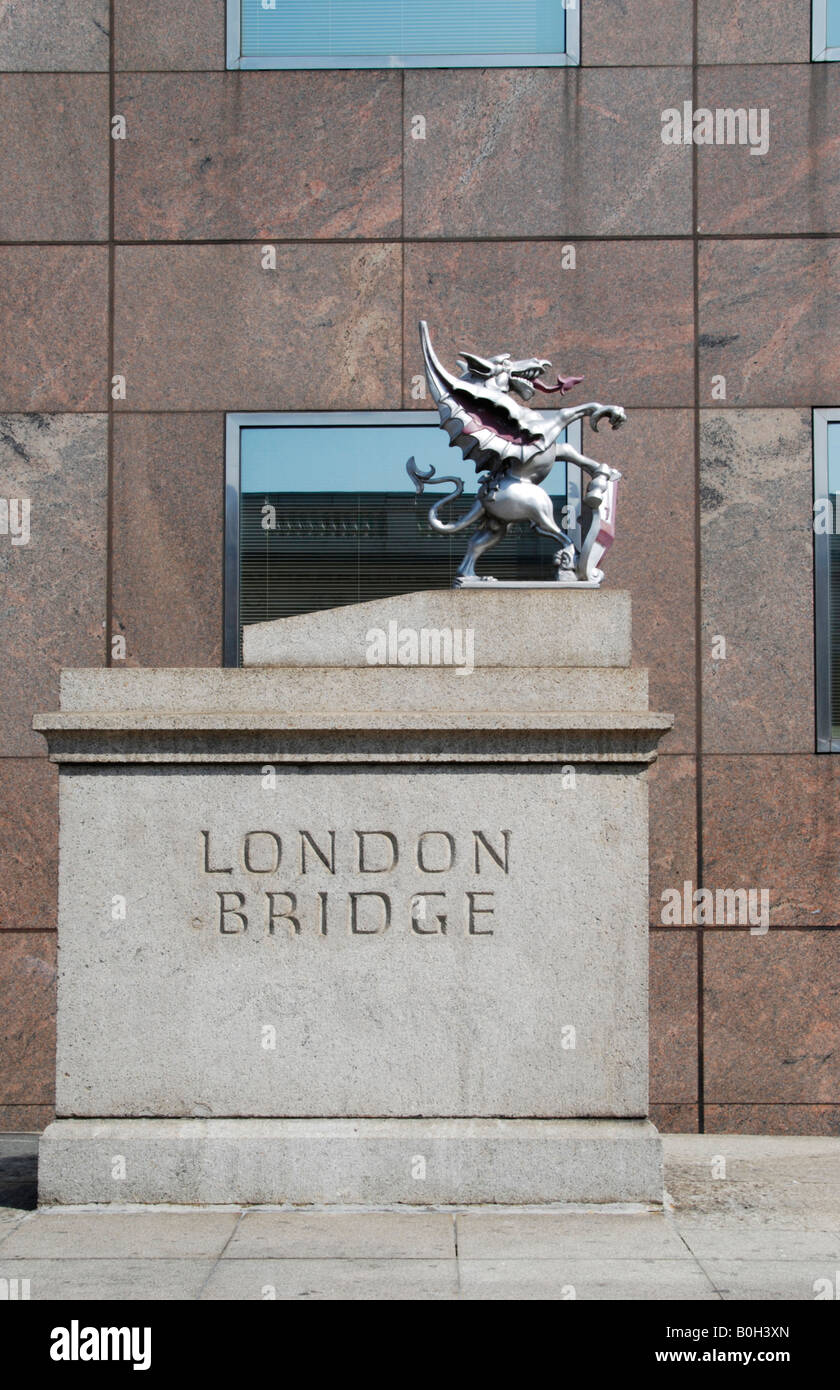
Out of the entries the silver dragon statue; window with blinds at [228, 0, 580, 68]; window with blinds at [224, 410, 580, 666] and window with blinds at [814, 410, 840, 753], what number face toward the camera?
3

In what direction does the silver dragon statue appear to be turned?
to the viewer's right

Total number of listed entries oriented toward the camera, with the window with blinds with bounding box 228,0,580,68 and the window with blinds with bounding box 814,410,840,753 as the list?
2

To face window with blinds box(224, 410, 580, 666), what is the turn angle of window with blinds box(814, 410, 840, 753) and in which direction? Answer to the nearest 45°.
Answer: approximately 90° to its right

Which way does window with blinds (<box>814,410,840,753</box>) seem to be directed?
toward the camera

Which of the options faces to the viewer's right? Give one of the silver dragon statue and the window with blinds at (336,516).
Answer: the silver dragon statue

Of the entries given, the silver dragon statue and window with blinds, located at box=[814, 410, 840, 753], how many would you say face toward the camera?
1

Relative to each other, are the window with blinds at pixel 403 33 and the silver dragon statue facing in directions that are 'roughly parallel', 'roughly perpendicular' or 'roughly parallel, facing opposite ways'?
roughly perpendicular

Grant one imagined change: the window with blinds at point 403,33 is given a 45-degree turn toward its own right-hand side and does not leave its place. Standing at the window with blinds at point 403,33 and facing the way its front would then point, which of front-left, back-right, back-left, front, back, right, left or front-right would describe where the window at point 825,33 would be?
back-left

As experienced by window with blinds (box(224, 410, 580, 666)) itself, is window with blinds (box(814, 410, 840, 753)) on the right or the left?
on its left

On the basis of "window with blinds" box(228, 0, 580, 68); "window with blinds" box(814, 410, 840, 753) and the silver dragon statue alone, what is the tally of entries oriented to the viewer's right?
1
